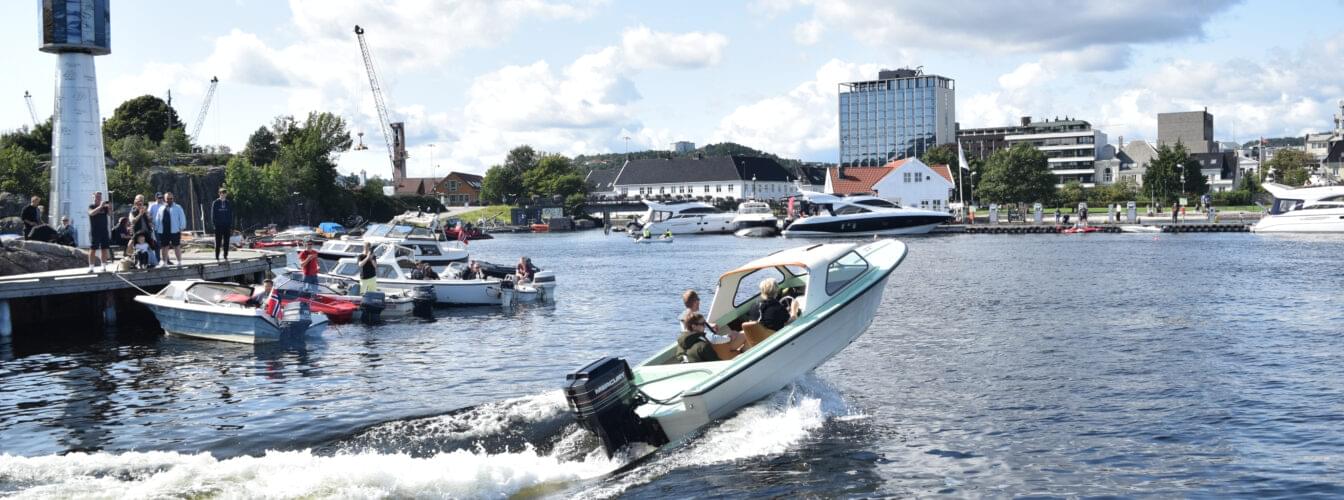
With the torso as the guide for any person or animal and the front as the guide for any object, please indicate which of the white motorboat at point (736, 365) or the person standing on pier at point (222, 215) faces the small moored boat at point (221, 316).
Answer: the person standing on pier

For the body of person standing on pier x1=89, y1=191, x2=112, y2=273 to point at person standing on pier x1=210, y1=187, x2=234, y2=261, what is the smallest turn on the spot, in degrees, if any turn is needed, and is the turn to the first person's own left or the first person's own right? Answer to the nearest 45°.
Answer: approximately 45° to the first person's own left

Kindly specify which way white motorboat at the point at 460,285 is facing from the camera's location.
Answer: facing to the left of the viewer

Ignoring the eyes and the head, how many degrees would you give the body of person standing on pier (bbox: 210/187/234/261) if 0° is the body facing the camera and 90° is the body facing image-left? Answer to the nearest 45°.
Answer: approximately 0°

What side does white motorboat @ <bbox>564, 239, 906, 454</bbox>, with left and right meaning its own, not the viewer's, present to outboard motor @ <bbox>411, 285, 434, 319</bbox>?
left

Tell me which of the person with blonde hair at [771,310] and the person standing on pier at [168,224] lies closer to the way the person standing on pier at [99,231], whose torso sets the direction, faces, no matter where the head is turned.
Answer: the person with blonde hair

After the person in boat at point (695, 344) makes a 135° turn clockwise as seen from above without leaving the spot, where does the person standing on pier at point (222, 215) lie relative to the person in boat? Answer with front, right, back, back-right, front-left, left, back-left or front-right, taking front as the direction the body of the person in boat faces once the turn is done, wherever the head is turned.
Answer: right

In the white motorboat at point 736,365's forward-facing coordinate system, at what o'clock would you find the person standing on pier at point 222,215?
The person standing on pier is roughly at 9 o'clock from the white motorboat.

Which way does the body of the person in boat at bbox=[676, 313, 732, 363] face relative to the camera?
to the viewer's right
